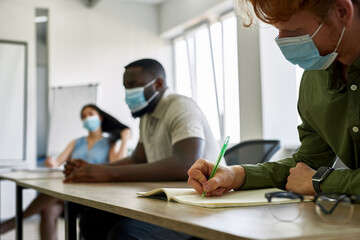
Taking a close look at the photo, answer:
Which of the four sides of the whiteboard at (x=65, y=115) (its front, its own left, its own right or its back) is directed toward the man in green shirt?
front

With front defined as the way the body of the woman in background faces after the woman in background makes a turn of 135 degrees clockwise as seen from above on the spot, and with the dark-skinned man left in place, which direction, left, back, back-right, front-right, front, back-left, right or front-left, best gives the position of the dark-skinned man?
back

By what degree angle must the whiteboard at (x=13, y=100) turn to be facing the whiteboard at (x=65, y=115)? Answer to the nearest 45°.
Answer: approximately 90° to its left

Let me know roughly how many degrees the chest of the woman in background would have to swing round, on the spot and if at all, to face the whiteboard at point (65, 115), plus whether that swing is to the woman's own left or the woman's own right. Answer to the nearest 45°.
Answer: approximately 135° to the woman's own right

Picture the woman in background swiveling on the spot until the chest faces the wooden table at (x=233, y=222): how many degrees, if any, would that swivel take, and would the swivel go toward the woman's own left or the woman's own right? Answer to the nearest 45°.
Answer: approximately 45° to the woman's own left

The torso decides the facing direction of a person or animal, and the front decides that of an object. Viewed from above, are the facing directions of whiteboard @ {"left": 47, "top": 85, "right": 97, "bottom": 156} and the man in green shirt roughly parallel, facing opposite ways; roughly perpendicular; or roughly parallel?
roughly perpendicular

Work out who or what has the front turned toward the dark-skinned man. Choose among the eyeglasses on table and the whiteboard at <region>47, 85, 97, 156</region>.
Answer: the whiteboard

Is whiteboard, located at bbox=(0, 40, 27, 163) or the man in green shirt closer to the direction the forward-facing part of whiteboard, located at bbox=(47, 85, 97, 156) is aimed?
the man in green shirt

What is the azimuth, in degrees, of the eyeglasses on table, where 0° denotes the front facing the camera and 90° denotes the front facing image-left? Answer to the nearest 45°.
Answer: approximately 0°

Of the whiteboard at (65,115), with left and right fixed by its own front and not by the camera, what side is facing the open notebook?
front
